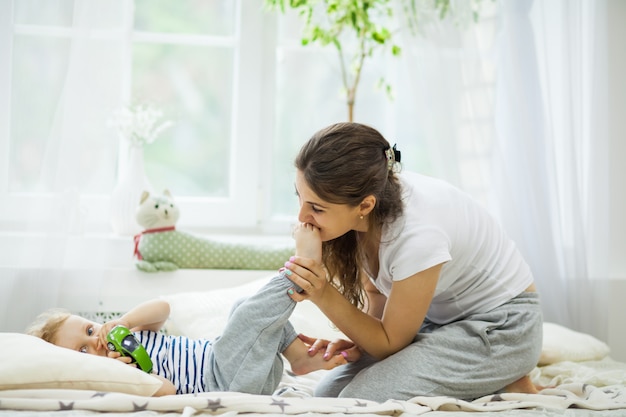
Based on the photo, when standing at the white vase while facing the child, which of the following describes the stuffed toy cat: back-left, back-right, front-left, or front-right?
front-left

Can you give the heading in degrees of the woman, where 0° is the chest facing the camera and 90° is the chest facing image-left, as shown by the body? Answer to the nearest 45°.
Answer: approximately 90°

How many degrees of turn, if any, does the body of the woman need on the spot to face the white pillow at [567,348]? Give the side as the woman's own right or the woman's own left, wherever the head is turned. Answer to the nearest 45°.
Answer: approximately 135° to the woman's own right

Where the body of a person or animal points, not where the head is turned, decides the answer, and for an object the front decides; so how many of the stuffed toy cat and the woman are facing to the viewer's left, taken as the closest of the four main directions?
2

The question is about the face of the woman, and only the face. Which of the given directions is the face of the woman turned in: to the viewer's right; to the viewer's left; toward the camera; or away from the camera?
to the viewer's left

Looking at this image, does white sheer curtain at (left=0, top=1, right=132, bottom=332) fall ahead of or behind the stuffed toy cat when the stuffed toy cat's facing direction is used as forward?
ahead

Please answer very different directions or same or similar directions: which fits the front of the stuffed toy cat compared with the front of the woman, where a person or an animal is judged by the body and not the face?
same or similar directions

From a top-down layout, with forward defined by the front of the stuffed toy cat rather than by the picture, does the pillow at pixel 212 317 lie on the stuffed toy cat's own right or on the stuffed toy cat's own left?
on the stuffed toy cat's own left

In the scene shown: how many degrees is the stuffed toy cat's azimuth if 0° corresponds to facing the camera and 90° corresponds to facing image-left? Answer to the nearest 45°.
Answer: approximately 90°

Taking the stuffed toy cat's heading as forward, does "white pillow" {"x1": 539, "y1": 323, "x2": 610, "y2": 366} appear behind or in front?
behind

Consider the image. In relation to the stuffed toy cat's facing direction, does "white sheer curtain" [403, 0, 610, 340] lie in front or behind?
behind
